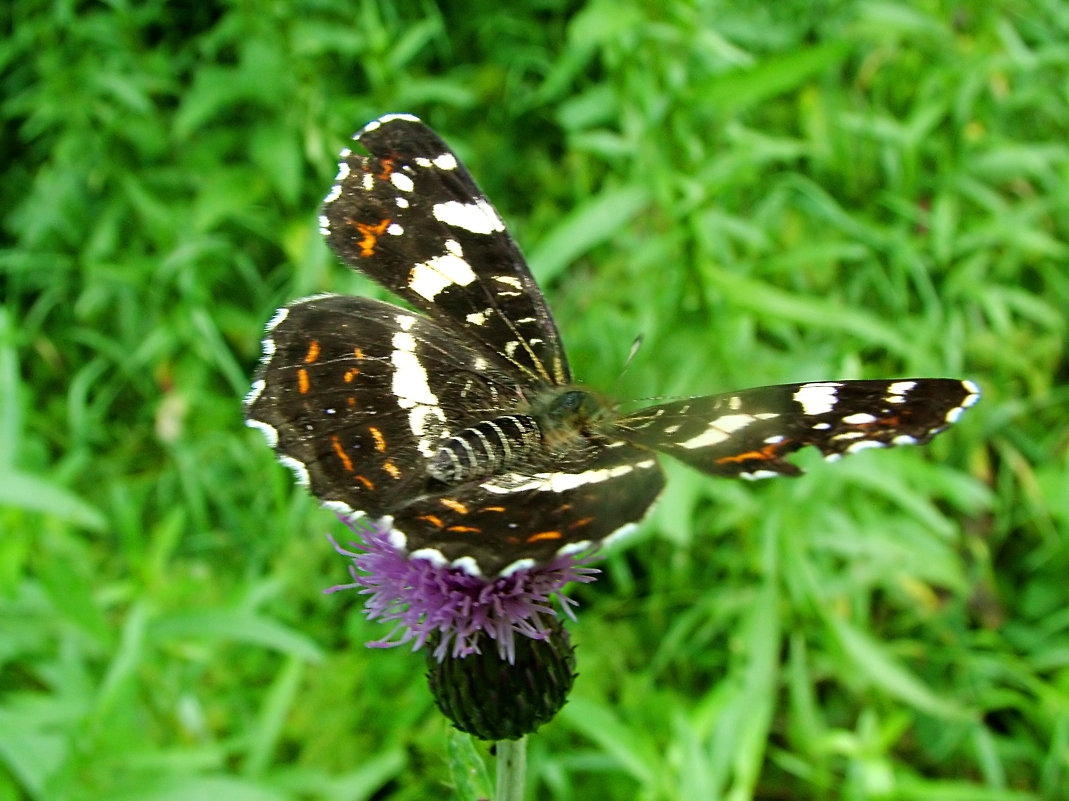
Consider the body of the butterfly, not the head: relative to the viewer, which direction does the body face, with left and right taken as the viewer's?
facing away from the viewer and to the right of the viewer
